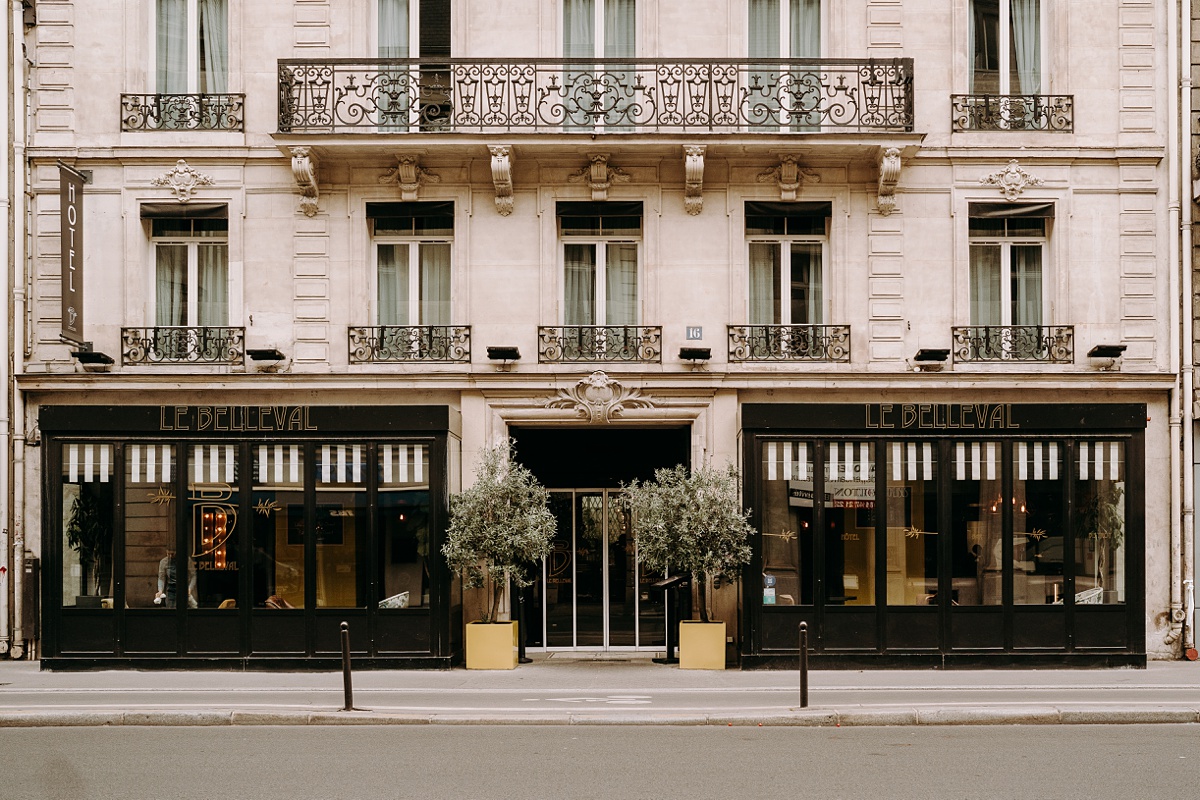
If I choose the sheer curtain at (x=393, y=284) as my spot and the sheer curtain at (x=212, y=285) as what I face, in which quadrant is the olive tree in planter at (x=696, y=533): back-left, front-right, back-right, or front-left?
back-left

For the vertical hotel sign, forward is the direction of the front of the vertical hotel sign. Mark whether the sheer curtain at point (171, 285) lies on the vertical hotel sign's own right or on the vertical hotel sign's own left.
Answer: on the vertical hotel sign's own left

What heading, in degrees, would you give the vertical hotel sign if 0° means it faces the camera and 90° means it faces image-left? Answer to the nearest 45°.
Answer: approximately 315°
